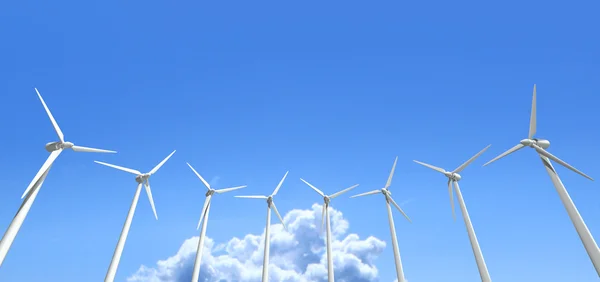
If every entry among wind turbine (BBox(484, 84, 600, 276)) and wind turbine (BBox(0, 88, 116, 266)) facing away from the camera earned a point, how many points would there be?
0

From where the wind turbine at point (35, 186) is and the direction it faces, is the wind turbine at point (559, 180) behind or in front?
in front

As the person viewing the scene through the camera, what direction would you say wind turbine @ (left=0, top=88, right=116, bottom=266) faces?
facing the viewer and to the right of the viewer

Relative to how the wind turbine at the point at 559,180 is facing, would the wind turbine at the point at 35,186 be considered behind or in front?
in front

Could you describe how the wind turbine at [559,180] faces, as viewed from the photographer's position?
facing the viewer and to the left of the viewer
